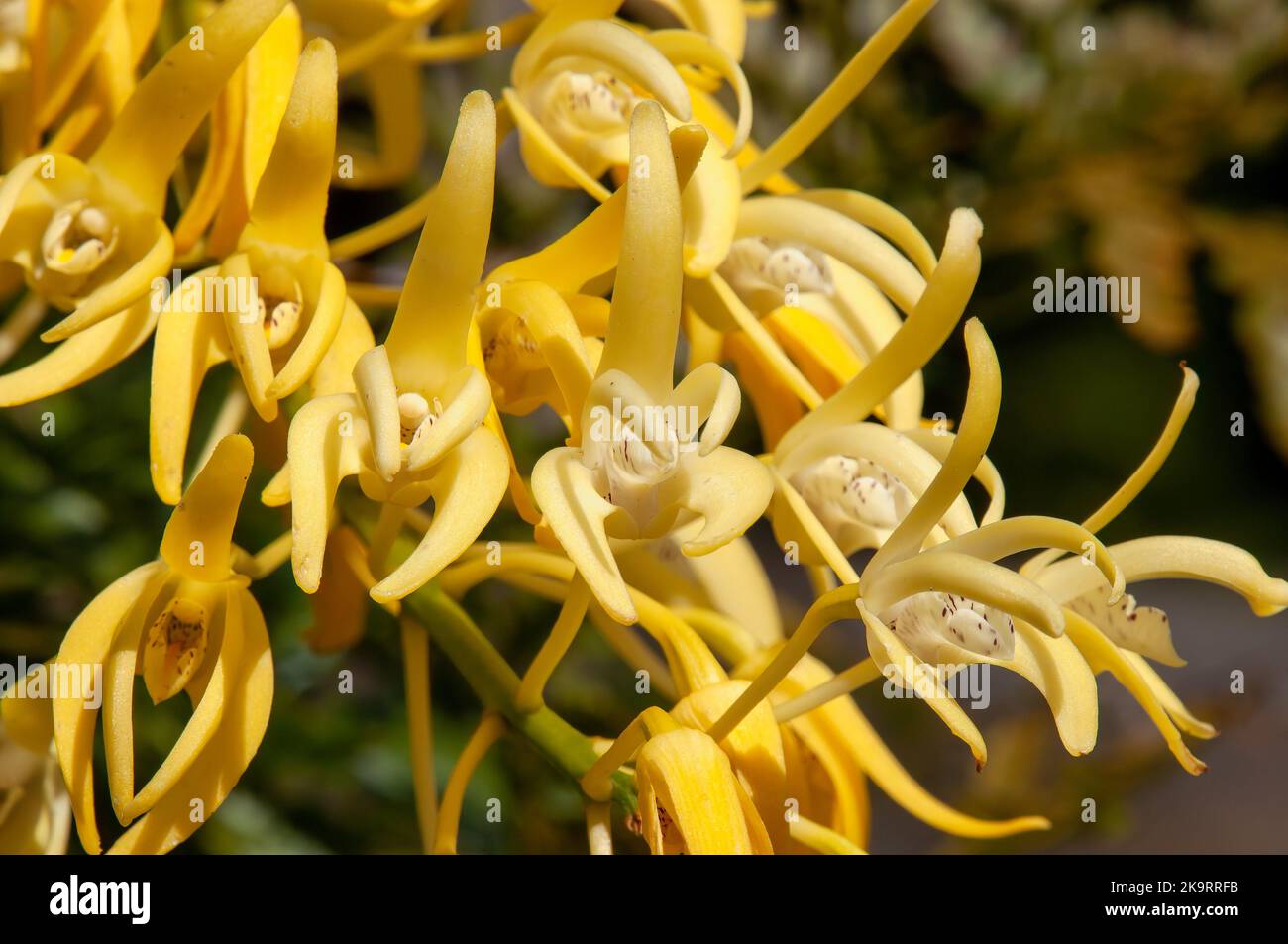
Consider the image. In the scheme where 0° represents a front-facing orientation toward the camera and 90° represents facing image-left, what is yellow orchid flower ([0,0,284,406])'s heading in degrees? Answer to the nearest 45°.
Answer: approximately 45°

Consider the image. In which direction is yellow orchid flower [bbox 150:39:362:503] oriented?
toward the camera

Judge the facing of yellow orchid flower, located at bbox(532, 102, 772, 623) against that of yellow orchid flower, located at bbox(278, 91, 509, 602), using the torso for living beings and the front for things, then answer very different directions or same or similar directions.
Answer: same or similar directions

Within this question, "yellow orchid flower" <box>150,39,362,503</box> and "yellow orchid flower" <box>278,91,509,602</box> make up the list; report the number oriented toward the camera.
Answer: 2

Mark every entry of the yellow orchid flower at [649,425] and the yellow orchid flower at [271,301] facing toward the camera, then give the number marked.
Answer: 2

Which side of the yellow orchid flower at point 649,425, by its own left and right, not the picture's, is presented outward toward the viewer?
front

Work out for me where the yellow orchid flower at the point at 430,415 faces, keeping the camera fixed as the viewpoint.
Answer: facing the viewer

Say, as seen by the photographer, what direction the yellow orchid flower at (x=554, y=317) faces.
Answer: facing the viewer and to the left of the viewer

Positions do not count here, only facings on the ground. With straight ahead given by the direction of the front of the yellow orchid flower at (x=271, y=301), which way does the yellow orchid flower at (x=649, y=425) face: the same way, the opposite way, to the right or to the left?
the same way
